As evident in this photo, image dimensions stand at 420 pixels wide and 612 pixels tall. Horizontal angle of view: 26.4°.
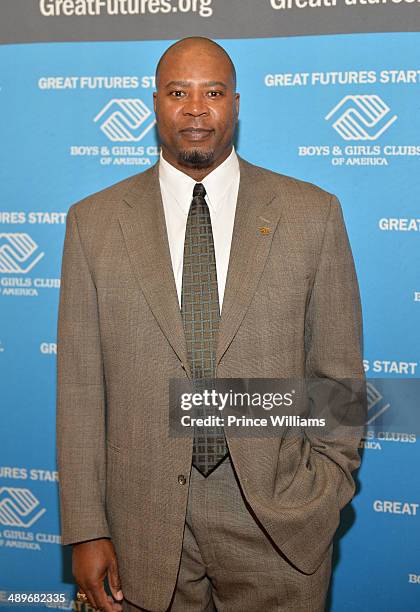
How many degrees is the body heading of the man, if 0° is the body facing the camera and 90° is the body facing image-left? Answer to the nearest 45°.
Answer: approximately 0°
